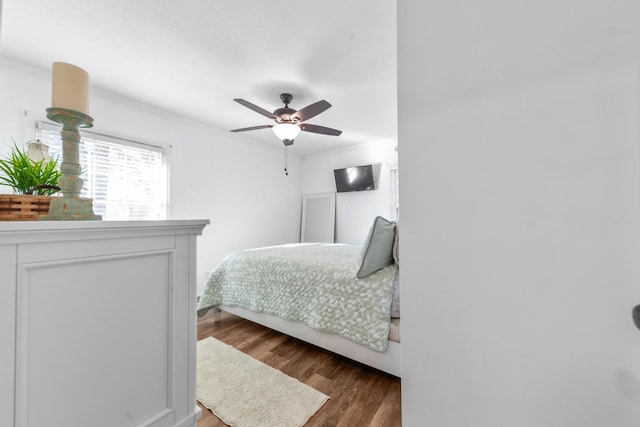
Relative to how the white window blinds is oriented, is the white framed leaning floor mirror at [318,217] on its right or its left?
on its left

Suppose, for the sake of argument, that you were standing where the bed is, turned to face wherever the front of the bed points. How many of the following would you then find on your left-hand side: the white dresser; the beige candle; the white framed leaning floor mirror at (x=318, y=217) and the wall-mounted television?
2

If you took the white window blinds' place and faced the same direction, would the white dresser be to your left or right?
on your right

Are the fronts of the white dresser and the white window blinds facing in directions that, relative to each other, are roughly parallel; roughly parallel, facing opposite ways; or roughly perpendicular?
roughly perpendicular

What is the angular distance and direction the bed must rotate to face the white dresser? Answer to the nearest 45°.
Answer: approximately 90° to its left

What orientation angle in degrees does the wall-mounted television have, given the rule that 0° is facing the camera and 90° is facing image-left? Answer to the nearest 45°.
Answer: approximately 45°

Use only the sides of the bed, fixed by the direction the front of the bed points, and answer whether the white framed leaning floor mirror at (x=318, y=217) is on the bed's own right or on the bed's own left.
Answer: on the bed's own right

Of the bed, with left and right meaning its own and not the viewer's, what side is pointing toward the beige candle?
left

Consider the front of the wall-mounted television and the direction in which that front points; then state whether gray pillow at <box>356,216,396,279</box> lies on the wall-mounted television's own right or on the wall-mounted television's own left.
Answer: on the wall-mounted television's own left

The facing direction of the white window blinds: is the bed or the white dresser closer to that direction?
the bed
